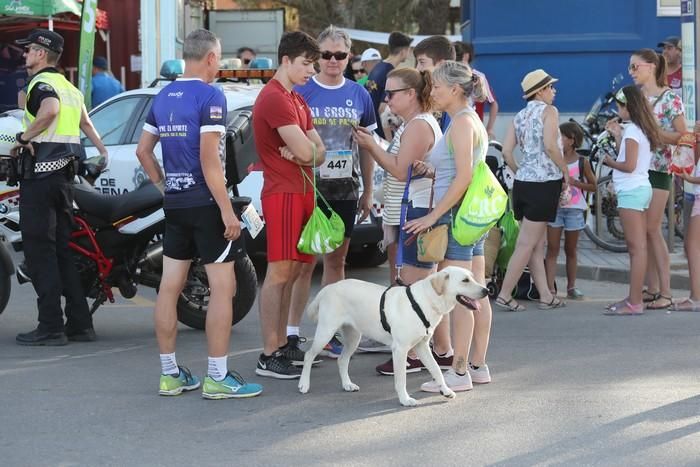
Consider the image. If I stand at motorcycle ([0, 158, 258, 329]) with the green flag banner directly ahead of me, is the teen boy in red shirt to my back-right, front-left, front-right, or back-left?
back-right

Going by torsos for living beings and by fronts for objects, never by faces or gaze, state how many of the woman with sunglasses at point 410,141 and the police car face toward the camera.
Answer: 0

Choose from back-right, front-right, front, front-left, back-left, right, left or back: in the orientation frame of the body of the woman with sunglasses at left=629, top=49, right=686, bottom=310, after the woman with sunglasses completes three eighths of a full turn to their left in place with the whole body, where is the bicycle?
back-left

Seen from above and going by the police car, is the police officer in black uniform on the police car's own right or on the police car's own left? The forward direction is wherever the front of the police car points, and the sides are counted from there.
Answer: on the police car's own left

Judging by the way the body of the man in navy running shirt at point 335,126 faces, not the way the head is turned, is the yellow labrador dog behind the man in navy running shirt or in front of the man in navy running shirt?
in front

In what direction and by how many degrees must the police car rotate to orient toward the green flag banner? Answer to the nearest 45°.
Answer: approximately 45° to its right

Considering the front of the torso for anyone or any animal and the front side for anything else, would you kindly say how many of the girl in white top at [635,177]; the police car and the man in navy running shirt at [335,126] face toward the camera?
1

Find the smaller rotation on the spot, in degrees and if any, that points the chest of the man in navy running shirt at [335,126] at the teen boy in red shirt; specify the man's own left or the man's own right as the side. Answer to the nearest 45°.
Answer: approximately 45° to the man's own right

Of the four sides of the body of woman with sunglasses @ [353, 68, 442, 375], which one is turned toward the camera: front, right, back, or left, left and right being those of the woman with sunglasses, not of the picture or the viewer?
left

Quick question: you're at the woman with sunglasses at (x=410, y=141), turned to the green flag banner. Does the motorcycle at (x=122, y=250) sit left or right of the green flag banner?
left
